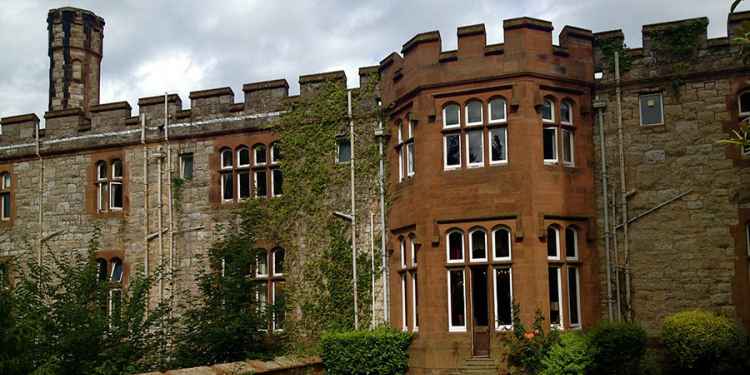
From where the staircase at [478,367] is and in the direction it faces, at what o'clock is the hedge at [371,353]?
The hedge is roughly at 4 o'clock from the staircase.

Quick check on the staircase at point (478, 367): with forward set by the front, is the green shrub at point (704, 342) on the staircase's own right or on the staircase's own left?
on the staircase's own left

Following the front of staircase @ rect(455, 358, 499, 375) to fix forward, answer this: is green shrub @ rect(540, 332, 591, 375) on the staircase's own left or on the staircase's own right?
on the staircase's own left

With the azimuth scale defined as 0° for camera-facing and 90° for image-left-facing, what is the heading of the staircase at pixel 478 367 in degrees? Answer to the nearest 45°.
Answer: approximately 0°

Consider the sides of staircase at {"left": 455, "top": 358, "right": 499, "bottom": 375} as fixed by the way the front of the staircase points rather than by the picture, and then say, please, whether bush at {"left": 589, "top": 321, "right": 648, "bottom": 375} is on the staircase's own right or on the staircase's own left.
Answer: on the staircase's own left
